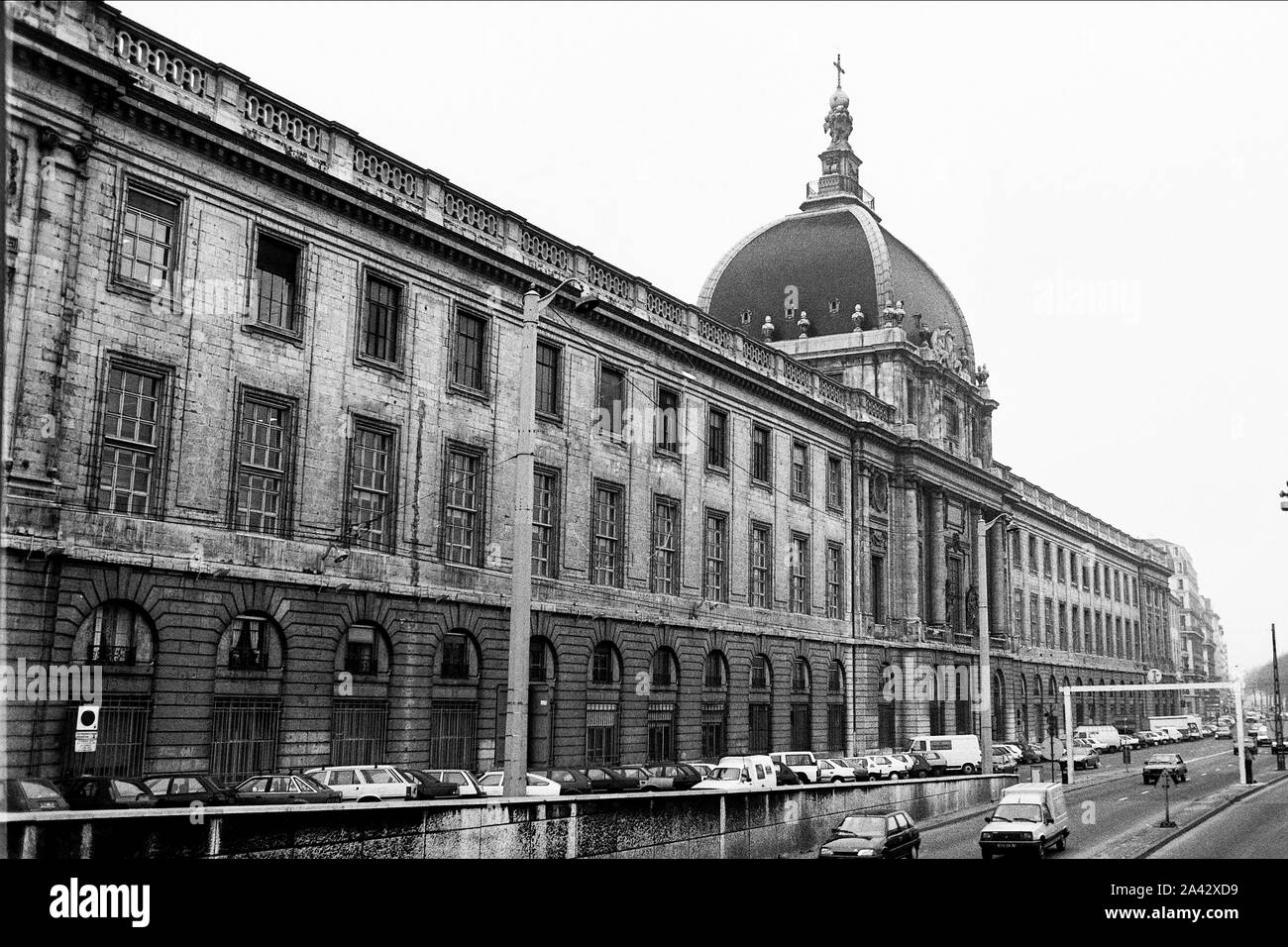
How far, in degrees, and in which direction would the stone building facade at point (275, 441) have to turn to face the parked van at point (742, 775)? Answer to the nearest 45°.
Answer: approximately 90° to its left

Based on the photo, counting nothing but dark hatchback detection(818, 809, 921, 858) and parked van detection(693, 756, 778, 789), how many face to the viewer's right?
0

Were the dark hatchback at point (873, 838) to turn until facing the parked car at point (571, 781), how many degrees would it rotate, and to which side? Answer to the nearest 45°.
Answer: approximately 90° to its right

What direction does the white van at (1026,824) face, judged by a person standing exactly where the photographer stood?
facing the viewer and to the left of the viewer

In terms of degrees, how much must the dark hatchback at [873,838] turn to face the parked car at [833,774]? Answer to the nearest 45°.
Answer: approximately 135° to its right
